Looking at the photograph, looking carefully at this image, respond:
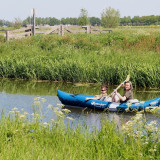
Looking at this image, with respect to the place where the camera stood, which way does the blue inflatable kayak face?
facing to the left of the viewer
